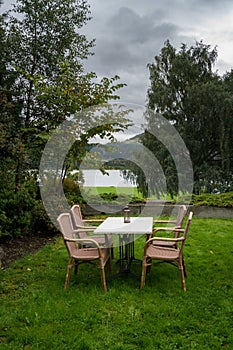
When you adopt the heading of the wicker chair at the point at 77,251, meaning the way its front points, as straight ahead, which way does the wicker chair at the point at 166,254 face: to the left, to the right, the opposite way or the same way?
the opposite way

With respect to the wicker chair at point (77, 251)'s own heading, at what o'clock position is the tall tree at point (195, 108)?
The tall tree is roughly at 10 o'clock from the wicker chair.

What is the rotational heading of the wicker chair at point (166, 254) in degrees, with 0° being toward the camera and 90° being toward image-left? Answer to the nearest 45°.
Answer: approximately 90°

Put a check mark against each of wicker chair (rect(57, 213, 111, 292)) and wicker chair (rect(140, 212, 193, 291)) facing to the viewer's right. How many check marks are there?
1

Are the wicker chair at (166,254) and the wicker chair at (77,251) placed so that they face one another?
yes

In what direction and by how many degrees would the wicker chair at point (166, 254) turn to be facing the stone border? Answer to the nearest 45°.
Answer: approximately 90° to its right

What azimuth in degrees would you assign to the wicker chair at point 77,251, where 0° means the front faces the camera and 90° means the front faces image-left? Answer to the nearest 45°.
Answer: approximately 270°

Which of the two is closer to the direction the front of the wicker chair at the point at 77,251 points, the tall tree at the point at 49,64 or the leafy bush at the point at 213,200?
the leafy bush

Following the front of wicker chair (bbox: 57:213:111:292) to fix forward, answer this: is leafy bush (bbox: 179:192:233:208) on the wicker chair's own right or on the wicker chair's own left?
on the wicker chair's own left

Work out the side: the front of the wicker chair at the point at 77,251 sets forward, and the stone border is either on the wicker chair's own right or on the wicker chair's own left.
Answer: on the wicker chair's own left
